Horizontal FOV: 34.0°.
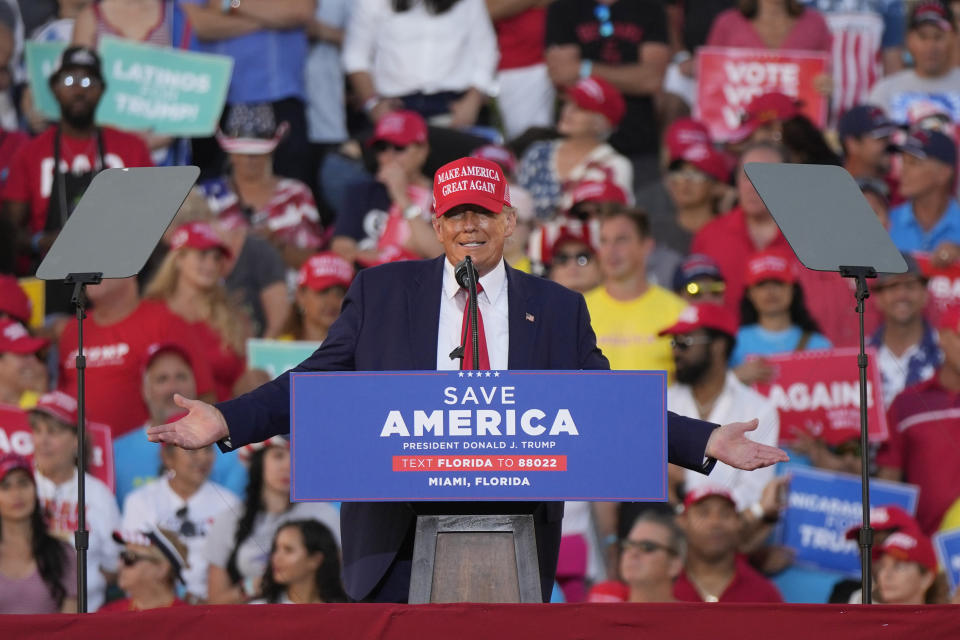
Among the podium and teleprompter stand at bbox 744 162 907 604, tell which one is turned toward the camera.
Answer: the podium

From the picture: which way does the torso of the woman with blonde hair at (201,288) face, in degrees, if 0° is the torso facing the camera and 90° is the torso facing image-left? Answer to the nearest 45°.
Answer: approximately 315°

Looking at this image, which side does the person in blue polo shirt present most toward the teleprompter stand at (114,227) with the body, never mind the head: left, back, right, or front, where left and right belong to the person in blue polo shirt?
front

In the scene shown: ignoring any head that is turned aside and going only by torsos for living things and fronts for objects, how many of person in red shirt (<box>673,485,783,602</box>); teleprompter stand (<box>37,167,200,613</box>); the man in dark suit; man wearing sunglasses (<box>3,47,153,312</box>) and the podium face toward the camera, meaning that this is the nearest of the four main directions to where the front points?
4

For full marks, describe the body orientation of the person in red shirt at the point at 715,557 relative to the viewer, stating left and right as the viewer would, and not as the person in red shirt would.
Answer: facing the viewer

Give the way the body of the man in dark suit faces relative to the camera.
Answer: toward the camera

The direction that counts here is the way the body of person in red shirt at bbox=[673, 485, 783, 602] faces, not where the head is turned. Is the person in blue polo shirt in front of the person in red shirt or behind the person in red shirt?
behind

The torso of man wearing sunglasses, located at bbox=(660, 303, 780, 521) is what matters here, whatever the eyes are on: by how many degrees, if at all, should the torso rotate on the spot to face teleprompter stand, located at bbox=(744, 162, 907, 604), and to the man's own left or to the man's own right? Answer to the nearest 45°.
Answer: approximately 45° to the man's own left

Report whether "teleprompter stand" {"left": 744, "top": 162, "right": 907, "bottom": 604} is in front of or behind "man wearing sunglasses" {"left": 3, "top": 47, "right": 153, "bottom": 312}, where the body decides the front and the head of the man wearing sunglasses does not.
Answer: in front

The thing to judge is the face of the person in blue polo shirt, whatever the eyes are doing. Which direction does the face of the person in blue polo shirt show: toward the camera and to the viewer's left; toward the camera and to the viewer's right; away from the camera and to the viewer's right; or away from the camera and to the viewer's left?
toward the camera and to the viewer's left

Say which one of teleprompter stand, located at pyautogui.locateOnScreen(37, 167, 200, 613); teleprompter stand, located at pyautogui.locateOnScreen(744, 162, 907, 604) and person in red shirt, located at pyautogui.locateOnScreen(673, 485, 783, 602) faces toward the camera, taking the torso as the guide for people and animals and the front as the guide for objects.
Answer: the person in red shirt

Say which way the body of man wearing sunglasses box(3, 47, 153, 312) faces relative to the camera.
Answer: toward the camera

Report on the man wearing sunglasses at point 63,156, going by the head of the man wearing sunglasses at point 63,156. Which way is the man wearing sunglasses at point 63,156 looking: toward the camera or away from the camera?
toward the camera

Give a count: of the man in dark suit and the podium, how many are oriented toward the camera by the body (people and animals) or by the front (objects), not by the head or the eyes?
2

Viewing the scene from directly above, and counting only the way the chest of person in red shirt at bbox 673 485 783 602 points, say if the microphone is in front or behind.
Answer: in front
